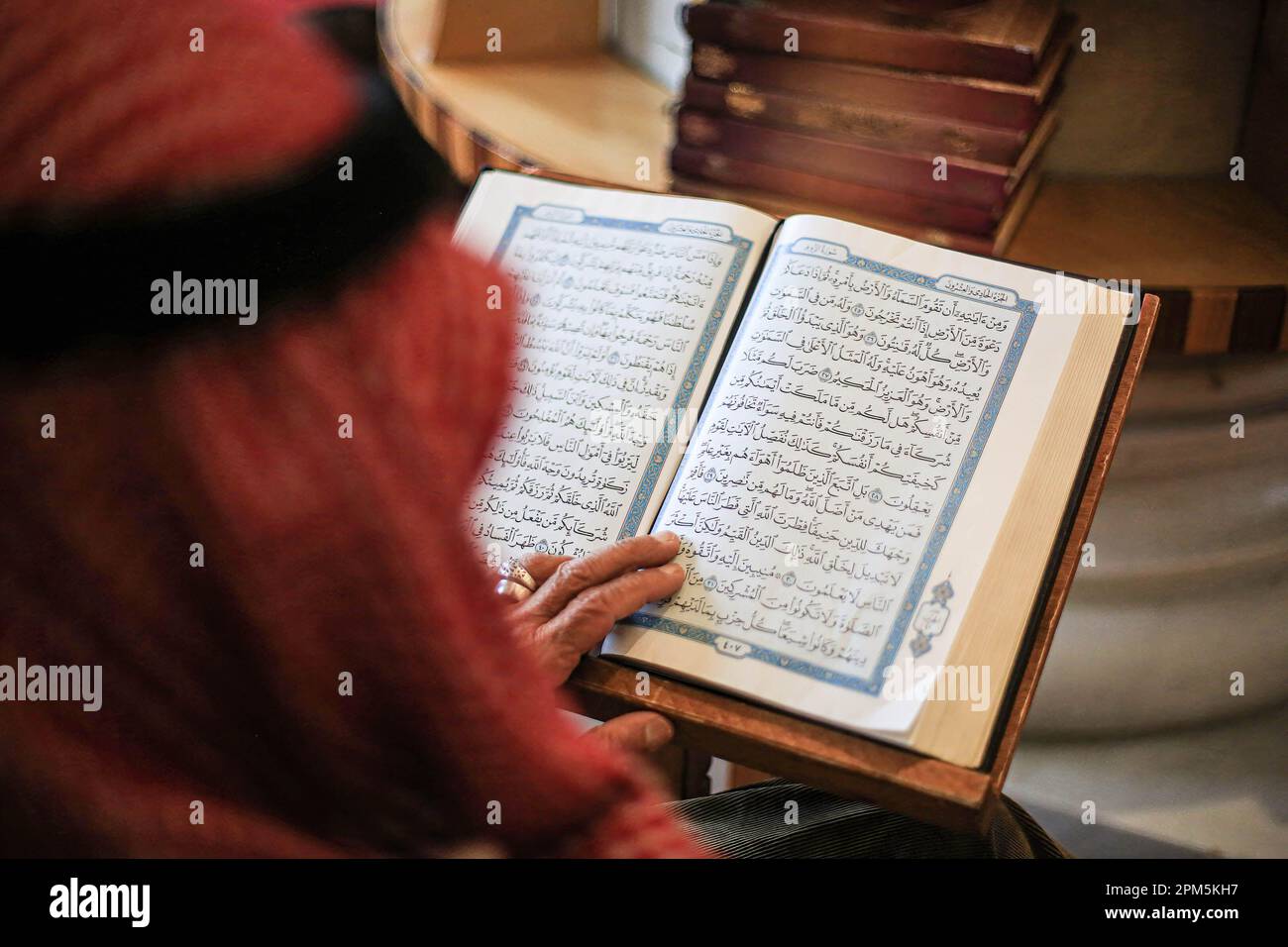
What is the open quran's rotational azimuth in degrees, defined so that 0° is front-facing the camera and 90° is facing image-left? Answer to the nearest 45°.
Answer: approximately 0°
